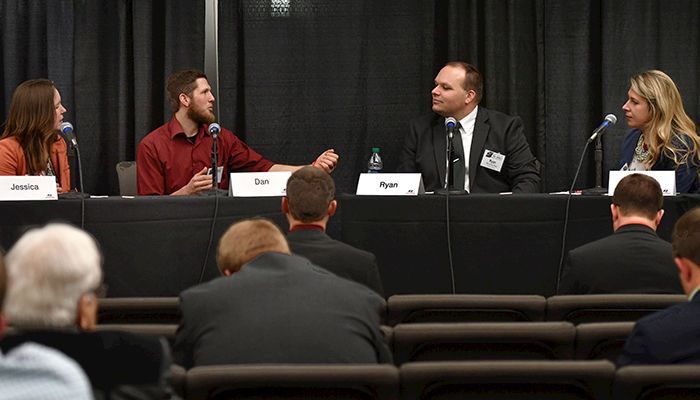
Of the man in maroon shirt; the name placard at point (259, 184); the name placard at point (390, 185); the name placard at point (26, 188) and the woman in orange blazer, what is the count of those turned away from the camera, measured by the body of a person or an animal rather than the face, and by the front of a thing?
0

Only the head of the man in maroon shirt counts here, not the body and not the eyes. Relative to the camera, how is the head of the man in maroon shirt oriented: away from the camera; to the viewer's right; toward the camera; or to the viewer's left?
to the viewer's right

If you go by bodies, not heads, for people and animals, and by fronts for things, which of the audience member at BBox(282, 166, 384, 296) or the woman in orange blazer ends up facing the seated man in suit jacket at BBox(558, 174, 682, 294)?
the woman in orange blazer

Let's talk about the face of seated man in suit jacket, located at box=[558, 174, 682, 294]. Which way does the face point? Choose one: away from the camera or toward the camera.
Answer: away from the camera

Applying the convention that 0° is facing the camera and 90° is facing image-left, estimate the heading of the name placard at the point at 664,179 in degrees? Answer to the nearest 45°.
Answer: approximately 0°

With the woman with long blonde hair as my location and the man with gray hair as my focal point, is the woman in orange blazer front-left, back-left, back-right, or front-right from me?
front-right

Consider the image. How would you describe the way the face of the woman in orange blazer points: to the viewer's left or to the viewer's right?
to the viewer's right

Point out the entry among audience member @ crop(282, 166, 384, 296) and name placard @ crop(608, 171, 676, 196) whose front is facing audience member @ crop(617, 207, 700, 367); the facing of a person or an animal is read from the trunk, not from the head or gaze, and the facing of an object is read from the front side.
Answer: the name placard

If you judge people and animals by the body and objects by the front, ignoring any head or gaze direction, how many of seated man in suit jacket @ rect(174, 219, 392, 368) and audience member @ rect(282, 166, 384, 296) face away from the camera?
2

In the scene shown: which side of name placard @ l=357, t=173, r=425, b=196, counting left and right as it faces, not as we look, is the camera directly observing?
front

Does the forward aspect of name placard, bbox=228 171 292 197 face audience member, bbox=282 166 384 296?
yes

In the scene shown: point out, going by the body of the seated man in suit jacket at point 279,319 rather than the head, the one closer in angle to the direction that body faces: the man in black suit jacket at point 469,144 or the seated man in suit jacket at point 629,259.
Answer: the man in black suit jacket

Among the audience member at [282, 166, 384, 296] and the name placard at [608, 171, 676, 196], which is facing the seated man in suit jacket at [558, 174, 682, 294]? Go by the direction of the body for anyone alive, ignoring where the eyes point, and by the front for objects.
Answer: the name placard

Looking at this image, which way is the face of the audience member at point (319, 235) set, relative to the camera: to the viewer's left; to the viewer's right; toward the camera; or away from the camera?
away from the camera

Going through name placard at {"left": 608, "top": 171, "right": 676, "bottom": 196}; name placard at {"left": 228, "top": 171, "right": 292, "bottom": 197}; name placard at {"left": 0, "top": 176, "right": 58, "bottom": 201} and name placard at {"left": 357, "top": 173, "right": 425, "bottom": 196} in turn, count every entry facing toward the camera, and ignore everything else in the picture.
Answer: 4

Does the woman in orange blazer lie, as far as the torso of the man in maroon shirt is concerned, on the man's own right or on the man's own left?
on the man's own right
